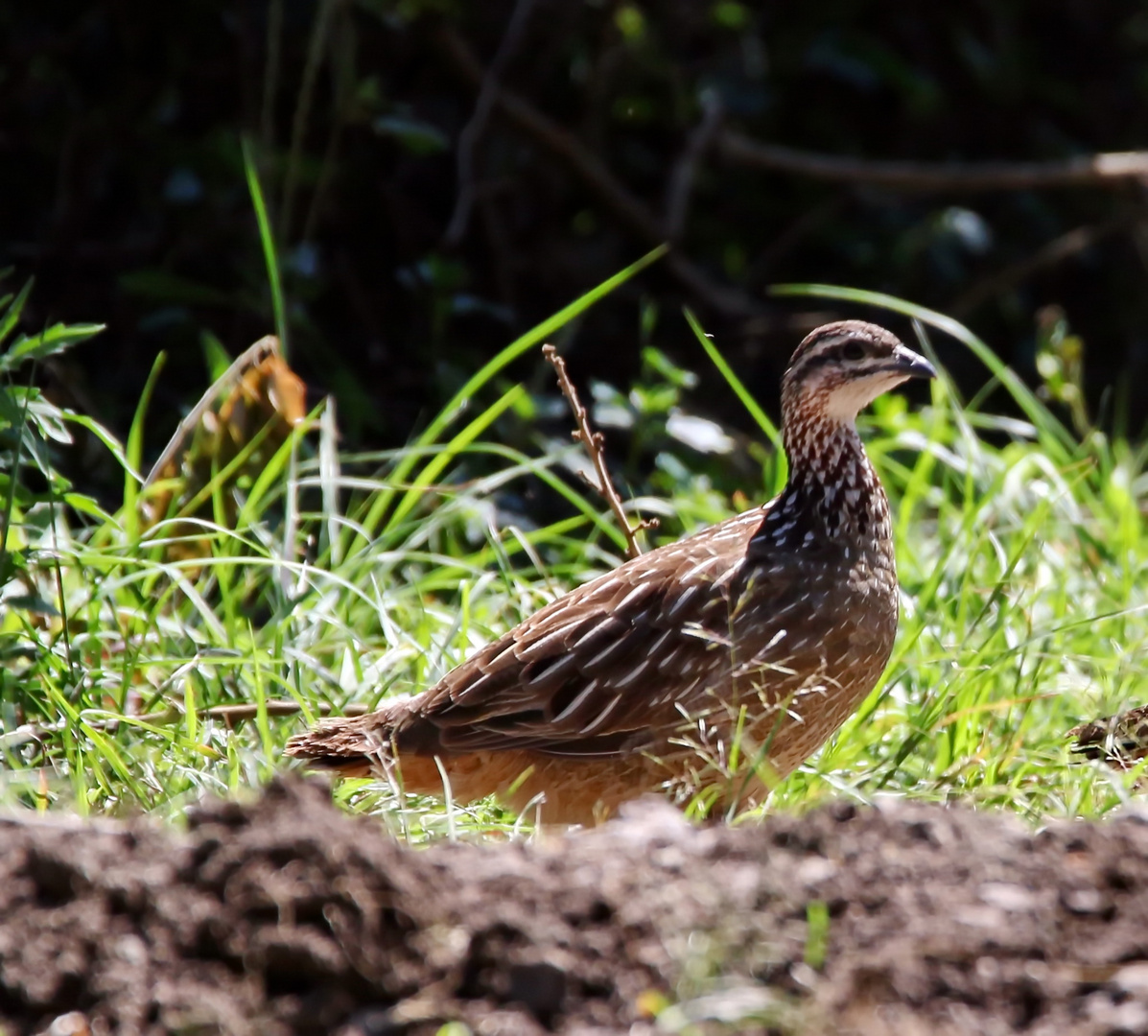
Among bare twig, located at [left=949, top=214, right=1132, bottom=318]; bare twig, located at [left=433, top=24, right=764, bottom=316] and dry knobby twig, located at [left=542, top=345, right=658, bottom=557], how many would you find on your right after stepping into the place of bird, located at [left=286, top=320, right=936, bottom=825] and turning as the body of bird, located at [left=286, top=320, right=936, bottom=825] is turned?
0

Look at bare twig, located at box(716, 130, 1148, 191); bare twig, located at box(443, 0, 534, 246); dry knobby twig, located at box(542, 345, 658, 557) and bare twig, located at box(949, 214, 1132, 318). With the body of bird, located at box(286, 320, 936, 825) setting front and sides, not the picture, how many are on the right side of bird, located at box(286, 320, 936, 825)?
0

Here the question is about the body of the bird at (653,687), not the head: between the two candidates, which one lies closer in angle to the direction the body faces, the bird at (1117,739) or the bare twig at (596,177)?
the bird

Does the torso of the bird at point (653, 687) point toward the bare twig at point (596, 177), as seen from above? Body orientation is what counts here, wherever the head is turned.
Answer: no

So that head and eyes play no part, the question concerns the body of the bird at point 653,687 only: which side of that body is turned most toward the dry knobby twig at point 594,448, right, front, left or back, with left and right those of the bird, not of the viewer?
left

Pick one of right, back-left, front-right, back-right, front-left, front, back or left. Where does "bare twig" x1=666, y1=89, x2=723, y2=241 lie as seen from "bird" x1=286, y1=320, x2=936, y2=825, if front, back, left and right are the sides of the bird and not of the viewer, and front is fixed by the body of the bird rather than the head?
left

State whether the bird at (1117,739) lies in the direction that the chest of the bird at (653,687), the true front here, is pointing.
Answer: yes

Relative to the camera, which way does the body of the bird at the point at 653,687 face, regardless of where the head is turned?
to the viewer's right

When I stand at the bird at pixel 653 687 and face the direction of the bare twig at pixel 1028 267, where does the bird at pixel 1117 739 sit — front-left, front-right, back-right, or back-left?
front-right

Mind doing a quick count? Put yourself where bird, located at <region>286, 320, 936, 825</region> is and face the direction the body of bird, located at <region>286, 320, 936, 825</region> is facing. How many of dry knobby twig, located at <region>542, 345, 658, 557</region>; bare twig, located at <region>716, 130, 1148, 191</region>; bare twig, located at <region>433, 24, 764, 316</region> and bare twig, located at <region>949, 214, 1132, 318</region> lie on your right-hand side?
0

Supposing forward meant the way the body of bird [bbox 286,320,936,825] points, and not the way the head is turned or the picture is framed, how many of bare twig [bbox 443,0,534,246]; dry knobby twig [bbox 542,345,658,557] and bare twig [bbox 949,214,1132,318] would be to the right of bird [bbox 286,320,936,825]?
0
